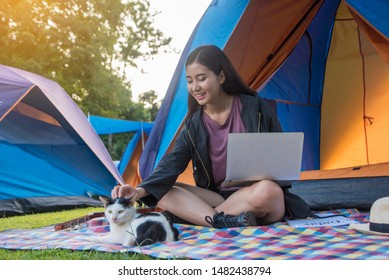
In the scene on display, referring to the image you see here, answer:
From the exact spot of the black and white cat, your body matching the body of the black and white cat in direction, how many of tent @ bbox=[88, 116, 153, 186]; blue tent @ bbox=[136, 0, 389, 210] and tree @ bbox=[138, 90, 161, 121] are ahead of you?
0

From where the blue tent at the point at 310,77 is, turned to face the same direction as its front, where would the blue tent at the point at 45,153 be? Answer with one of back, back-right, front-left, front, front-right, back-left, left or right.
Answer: right

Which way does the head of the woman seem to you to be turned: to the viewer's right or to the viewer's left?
to the viewer's left

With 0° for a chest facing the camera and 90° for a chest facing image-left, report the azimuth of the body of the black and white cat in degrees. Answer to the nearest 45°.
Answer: approximately 45°

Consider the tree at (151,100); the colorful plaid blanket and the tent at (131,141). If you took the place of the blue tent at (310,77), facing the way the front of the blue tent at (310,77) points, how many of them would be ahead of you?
1

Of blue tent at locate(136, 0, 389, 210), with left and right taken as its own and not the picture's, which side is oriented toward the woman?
front

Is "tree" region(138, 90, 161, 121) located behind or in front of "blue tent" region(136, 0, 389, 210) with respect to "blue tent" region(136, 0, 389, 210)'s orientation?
behind

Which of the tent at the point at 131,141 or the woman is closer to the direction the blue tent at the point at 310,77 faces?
the woman

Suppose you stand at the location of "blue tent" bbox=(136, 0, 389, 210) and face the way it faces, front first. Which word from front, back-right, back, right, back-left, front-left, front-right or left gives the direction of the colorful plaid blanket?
front

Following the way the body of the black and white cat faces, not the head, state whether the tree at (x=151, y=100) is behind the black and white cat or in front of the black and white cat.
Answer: behind

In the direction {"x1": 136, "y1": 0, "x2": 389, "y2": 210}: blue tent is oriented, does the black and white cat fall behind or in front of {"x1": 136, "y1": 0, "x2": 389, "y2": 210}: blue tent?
in front

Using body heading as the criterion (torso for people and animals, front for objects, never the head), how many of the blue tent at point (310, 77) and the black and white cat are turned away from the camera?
0

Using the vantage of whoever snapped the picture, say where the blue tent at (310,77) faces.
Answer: facing the viewer

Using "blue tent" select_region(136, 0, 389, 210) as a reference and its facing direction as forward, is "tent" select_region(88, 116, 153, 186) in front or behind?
behind
